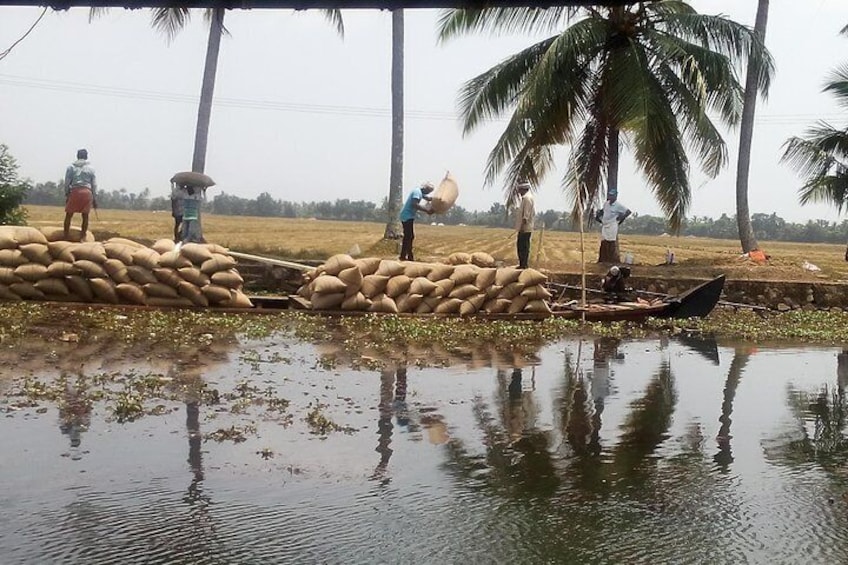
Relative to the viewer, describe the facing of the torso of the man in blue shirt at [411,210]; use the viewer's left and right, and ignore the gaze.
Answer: facing to the right of the viewer

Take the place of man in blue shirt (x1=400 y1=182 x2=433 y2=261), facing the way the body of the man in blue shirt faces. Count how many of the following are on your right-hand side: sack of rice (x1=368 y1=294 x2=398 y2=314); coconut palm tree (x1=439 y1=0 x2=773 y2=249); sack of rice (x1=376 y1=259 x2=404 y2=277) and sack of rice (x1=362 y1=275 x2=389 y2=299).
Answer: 3

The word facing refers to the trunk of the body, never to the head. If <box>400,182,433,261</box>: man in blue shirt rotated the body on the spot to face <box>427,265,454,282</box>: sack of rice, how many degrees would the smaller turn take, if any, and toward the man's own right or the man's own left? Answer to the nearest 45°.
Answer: approximately 90° to the man's own right

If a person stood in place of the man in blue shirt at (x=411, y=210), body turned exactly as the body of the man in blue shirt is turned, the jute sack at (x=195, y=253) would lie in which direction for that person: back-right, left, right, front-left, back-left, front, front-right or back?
back-right

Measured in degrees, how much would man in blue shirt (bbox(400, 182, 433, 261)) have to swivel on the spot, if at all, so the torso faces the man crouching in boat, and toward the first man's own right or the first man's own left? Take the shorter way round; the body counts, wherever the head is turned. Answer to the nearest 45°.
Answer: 0° — they already face them

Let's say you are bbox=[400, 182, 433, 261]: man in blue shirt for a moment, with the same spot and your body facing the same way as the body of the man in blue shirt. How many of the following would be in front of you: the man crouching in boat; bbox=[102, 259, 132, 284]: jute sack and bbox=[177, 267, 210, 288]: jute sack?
1

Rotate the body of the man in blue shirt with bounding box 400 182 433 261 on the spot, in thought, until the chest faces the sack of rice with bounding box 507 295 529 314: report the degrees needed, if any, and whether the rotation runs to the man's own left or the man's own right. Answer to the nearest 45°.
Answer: approximately 45° to the man's own right

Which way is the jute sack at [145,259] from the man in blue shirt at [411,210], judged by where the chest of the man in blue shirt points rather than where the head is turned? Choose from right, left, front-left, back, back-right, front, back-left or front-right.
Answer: back-right

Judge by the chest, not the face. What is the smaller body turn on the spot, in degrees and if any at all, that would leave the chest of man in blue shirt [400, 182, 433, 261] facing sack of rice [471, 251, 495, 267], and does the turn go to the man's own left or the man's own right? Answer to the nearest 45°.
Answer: approximately 45° to the man's own right

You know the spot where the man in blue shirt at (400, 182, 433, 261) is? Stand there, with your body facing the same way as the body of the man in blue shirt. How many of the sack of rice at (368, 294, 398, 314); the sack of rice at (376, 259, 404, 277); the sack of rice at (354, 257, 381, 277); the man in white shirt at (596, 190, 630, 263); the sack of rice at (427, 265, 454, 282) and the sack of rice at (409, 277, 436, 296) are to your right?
5

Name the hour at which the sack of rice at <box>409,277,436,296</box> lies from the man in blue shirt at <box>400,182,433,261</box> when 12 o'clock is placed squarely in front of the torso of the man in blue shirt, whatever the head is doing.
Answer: The sack of rice is roughly at 3 o'clock from the man in blue shirt.

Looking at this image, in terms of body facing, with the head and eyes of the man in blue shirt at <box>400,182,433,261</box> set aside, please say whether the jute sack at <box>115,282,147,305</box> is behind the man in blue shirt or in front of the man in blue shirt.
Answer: behind

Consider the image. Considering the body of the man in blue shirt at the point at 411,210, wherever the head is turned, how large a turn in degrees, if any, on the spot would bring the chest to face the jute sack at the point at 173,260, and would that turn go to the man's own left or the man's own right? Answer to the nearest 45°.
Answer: approximately 135° to the man's own right
